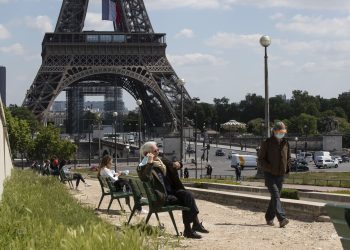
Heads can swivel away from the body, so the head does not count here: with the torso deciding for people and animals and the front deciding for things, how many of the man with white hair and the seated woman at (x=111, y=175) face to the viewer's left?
0

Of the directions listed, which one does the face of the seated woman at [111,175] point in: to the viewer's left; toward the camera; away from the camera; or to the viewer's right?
to the viewer's right

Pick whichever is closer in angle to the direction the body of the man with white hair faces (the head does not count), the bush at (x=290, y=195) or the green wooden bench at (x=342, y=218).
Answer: the green wooden bench

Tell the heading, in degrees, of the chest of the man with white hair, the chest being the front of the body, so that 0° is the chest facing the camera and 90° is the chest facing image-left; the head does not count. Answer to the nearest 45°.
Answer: approximately 315°

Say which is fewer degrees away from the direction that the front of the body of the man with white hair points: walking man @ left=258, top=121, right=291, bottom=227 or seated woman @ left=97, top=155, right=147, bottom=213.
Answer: the walking man

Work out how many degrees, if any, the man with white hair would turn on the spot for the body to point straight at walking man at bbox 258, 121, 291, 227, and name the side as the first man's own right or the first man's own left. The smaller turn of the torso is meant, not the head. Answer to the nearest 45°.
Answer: approximately 90° to the first man's own left

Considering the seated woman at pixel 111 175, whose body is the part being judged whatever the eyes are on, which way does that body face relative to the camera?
to the viewer's right

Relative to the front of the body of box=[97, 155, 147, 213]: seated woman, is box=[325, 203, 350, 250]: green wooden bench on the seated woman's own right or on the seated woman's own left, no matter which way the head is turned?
on the seated woman's own right
